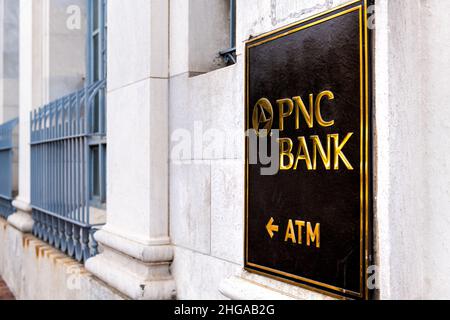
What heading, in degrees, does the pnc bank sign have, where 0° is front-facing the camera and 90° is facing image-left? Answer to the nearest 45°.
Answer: approximately 45°
